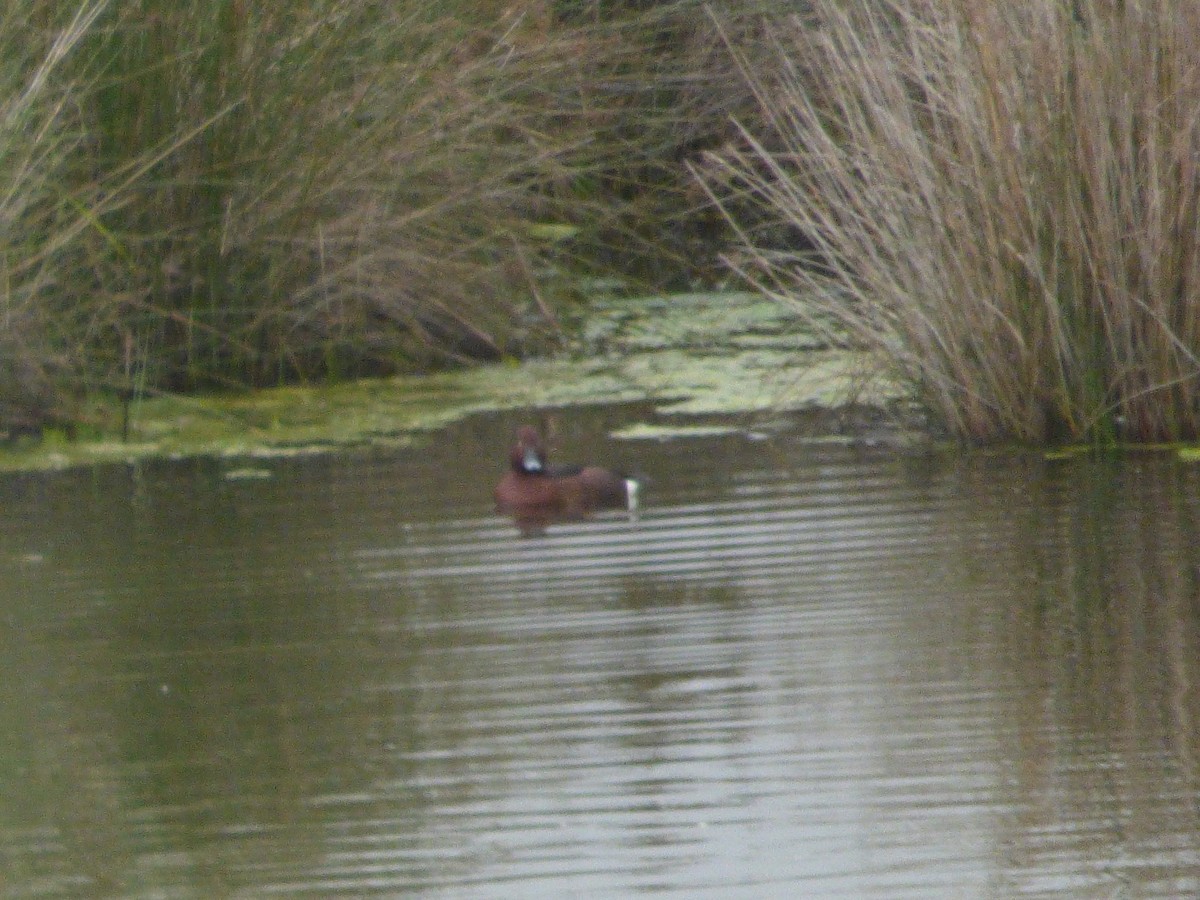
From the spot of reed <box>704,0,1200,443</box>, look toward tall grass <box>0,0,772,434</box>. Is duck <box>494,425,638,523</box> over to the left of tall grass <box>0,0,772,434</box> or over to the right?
left

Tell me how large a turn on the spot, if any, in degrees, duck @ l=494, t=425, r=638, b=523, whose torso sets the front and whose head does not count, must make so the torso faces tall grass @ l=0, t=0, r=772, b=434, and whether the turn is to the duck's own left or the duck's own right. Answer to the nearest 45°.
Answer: approximately 45° to the duck's own right

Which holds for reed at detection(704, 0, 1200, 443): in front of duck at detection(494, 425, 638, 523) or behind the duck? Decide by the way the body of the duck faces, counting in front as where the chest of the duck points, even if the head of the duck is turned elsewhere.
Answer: behind

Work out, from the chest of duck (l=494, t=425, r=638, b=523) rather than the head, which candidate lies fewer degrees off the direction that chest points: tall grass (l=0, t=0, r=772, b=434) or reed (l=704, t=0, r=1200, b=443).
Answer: the tall grass

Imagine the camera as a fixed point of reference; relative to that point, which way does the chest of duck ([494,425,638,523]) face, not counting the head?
to the viewer's left
